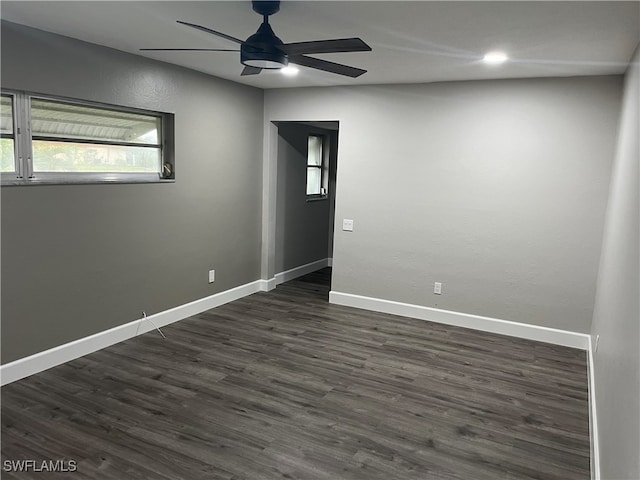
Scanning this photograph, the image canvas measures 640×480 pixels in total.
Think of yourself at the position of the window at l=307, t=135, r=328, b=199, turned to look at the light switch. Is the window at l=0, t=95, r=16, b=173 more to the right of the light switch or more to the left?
right

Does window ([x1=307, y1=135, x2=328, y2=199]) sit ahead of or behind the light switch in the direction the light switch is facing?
behind

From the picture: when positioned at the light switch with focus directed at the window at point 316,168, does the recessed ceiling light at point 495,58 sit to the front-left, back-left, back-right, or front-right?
back-right

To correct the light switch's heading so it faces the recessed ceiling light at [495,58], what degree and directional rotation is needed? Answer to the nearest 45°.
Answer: approximately 45° to its left

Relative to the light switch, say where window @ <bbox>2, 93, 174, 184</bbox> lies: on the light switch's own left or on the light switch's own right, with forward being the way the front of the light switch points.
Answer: on the light switch's own right

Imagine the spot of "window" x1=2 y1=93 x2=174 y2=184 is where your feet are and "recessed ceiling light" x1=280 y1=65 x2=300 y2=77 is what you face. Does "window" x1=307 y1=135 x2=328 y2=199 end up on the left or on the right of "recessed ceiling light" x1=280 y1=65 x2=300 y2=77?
left

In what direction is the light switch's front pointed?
toward the camera

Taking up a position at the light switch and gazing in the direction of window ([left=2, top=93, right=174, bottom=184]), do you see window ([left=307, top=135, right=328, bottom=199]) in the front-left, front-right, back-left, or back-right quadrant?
back-right

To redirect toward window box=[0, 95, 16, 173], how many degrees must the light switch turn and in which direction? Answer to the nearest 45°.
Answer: approximately 45° to its right

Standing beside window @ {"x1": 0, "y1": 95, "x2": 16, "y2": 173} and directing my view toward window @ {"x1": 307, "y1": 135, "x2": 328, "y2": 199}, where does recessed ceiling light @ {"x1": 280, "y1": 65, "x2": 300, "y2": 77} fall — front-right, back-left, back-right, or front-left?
front-right
